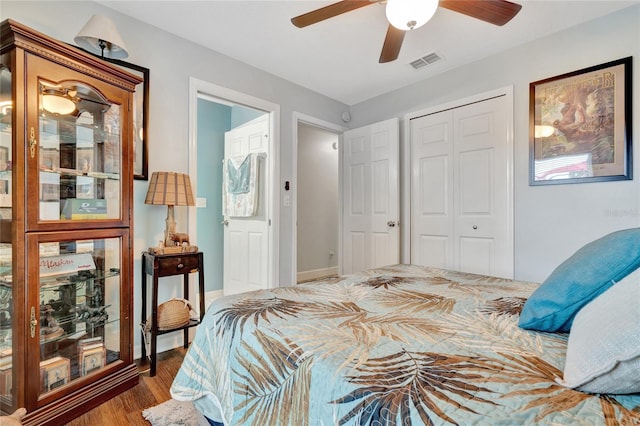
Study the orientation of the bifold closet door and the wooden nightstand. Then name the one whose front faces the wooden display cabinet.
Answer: the bifold closet door

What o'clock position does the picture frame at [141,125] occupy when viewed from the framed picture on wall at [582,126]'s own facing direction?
The picture frame is roughly at 12 o'clock from the framed picture on wall.

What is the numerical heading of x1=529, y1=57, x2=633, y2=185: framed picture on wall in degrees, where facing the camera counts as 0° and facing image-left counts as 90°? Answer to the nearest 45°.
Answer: approximately 45°

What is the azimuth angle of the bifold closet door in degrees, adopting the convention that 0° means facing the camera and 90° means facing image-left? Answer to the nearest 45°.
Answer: approximately 45°

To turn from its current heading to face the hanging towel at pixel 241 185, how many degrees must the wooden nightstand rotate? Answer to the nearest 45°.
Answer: approximately 90° to its left
